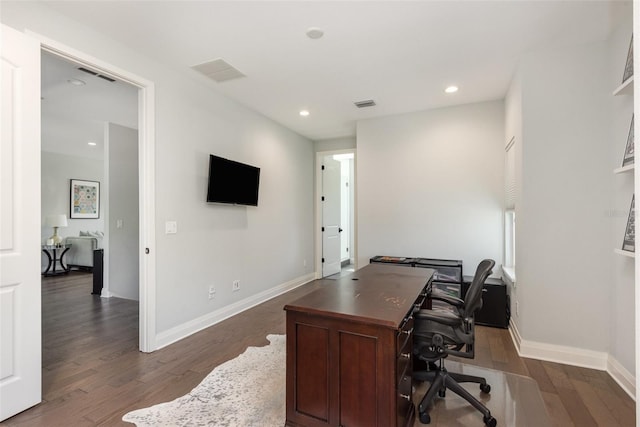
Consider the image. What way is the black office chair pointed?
to the viewer's left

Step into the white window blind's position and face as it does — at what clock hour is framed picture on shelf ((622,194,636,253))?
The framed picture on shelf is roughly at 8 o'clock from the white window blind.

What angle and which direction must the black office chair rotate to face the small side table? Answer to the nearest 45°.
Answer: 0° — it already faces it

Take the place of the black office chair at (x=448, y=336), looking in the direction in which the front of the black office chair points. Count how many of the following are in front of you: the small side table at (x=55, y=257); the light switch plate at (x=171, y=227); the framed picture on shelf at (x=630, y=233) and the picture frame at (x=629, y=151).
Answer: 2

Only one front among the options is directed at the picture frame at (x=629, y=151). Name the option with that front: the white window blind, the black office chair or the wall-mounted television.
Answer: the wall-mounted television

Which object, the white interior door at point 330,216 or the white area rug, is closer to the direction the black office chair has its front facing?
the white area rug

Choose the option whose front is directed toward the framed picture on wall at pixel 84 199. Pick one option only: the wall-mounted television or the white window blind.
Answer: the white window blind

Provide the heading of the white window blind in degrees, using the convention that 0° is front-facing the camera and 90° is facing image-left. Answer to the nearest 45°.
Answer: approximately 90°

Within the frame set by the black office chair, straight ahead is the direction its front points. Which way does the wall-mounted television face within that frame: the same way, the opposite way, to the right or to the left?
the opposite way

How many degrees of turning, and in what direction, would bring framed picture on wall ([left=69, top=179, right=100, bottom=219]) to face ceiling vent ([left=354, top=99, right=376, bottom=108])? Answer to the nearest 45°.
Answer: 0° — it already faces it

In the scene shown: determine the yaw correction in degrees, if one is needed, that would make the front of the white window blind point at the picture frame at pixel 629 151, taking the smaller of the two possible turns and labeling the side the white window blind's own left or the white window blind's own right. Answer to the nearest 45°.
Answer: approximately 135° to the white window blind's own left
